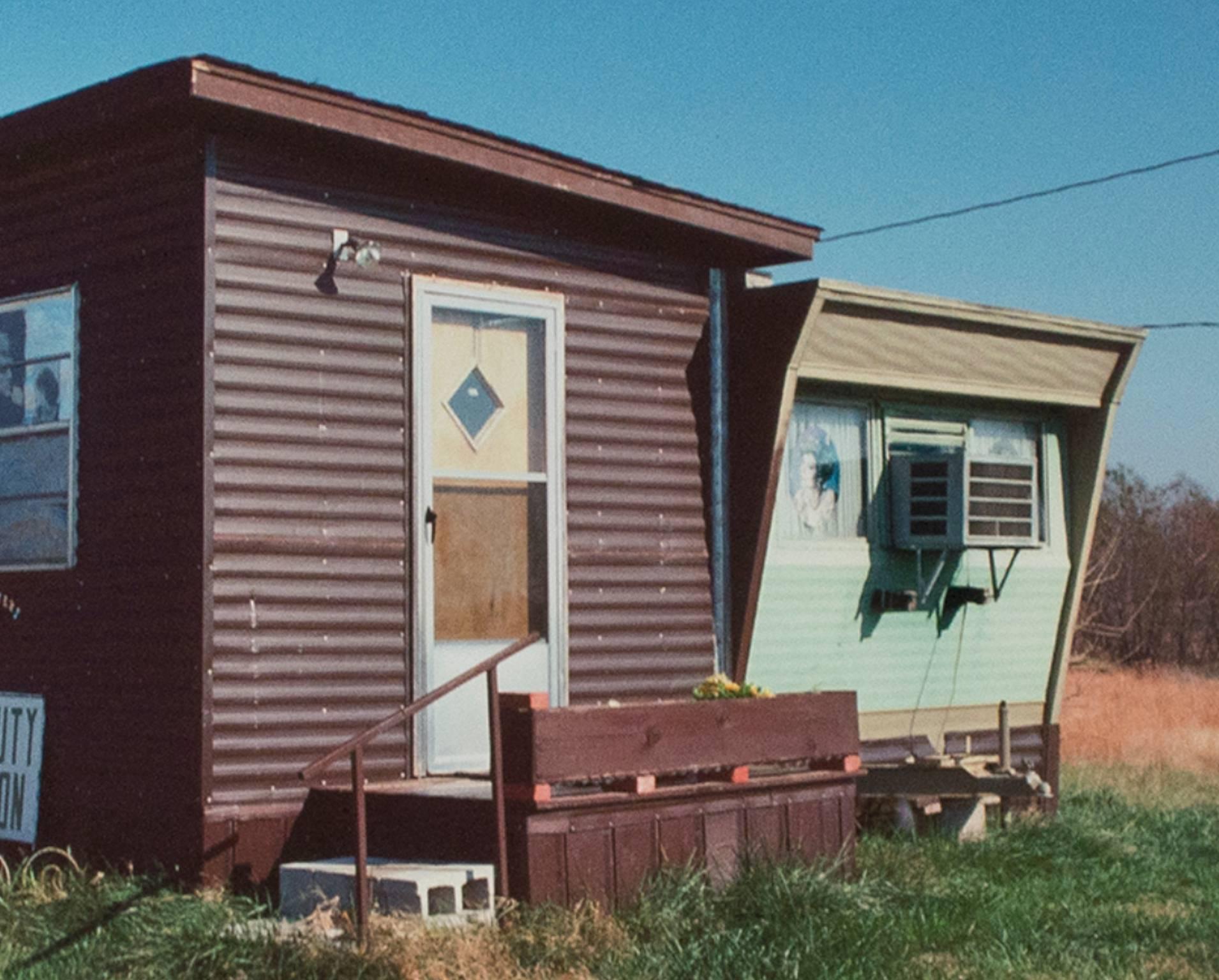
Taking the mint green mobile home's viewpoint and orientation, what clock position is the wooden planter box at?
The wooden planter box is roughly at 2 o'clock from the mint green mobile home.

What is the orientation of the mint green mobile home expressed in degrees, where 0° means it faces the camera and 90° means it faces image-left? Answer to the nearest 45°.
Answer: approximately 315°

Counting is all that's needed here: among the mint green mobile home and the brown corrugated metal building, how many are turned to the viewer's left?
0

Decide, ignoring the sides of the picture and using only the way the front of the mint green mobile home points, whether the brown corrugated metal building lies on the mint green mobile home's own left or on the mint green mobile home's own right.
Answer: on the mint green mobile home's own right

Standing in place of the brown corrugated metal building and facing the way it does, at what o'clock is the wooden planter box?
The wooden planter box is roughly at 11 o'clock from the brown corrugated metal building.

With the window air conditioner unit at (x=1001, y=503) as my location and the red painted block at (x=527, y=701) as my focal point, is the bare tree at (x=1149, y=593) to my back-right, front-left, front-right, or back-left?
back-right

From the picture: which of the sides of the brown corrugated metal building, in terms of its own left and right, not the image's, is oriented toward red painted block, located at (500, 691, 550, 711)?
front

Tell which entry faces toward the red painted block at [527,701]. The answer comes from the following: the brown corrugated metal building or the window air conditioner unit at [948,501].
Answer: the brown corrugated metal building

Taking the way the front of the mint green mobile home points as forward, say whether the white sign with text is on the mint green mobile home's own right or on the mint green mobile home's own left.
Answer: on the mint green mobile home's own right
